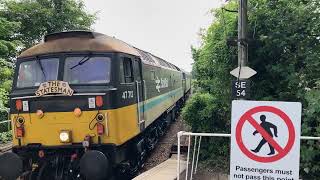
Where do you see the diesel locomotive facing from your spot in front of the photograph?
facing the viewer and to the left of the viewer
